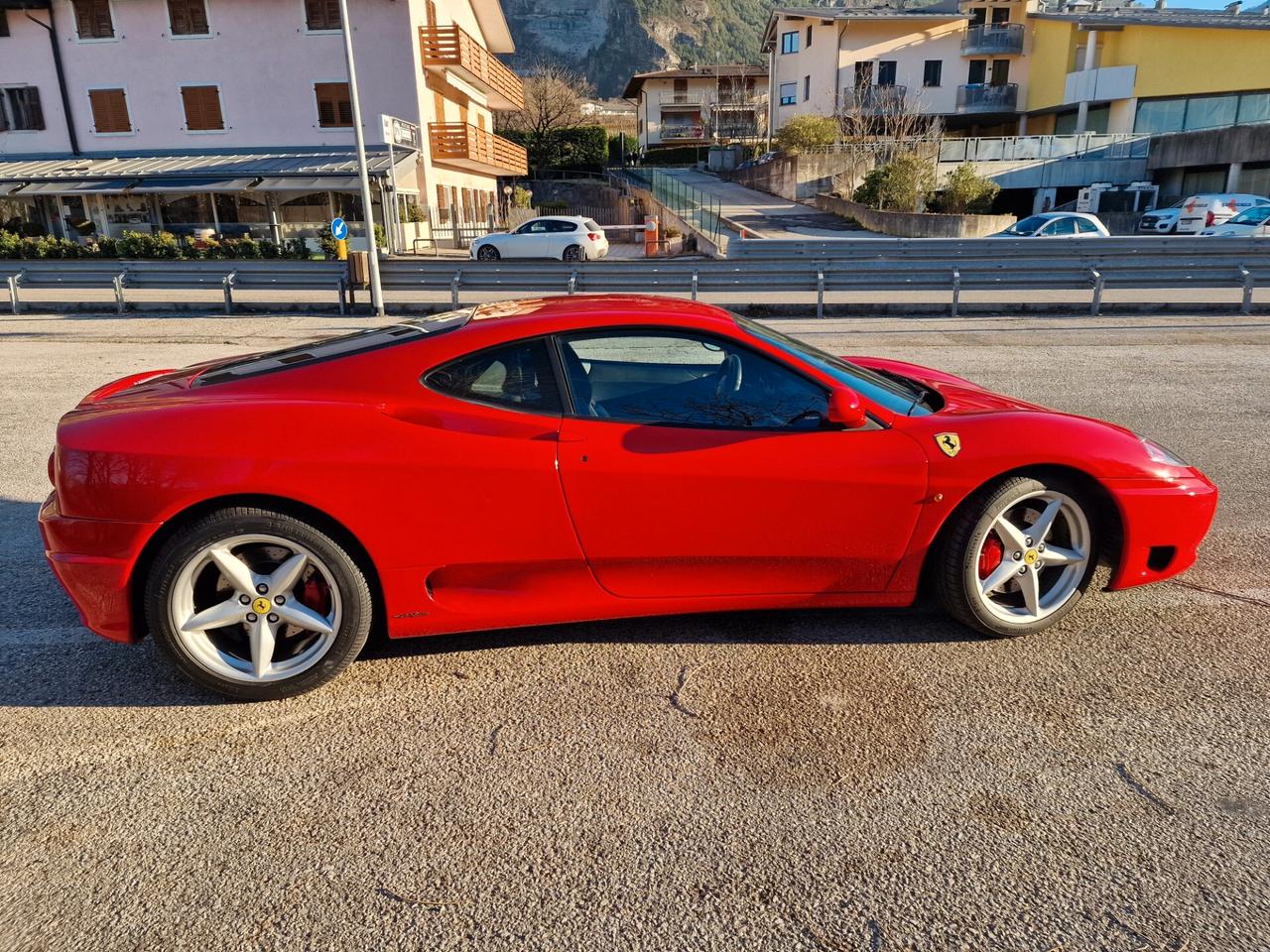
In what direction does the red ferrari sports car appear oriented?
to the viewer's right

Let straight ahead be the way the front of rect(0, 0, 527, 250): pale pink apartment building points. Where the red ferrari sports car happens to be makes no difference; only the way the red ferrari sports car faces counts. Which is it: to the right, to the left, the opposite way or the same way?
to the left

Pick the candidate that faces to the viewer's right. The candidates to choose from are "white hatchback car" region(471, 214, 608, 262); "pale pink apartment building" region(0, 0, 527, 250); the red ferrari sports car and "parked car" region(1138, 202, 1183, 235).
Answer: the red ferrari sports car

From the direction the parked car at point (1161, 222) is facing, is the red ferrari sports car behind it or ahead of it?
ahead

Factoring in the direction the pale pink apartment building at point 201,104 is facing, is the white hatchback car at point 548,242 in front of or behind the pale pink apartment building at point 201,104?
in front

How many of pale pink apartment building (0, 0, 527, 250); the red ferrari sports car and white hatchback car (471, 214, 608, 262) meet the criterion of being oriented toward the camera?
1

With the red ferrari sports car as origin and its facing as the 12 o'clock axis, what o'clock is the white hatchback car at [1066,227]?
The white hatchback car is roughly at 10 o'clock from the red ferrari sports car.

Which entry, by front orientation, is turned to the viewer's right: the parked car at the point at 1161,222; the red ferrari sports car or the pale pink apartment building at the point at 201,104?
the red ferrari sports car

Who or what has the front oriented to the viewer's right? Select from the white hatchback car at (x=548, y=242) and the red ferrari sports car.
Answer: the red ferrari sports car

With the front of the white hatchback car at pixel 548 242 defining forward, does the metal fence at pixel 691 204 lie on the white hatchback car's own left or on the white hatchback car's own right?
on the white hatchback car's own right

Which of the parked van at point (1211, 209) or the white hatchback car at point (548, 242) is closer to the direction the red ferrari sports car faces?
the parked van

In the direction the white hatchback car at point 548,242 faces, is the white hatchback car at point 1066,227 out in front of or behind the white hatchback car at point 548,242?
behind

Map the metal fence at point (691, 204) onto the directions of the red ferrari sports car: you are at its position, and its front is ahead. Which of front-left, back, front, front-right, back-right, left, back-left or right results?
left

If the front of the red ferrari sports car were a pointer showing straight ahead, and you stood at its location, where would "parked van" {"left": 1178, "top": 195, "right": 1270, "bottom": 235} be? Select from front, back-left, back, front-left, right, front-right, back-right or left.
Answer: front-left
